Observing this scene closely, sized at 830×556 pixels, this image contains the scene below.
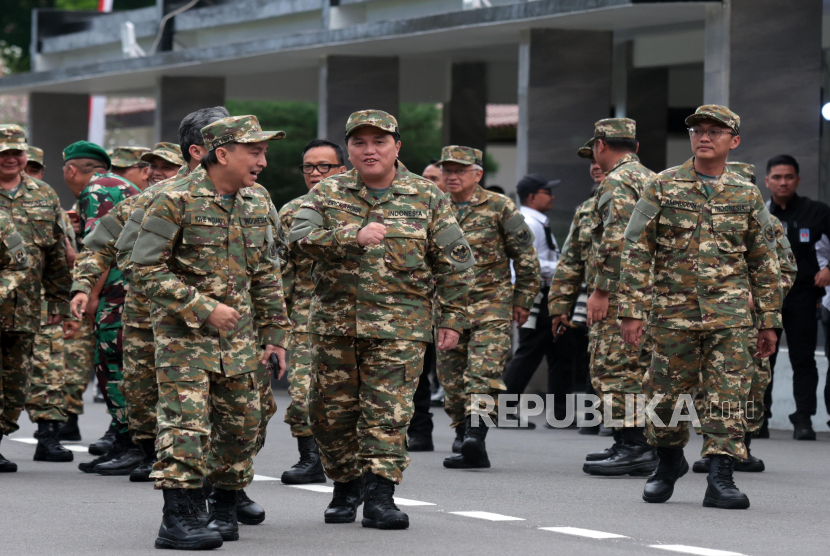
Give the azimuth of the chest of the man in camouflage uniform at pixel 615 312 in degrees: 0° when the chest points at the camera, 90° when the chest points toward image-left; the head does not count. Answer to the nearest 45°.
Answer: approximately 90°

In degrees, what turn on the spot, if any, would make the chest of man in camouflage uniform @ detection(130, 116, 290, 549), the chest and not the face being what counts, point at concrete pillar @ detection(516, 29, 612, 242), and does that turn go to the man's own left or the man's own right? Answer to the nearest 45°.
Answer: approximately 90° to the man's own left

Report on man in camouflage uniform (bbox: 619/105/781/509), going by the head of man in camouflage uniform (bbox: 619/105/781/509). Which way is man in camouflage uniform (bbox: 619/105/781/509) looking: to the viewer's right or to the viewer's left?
to the viewer's left

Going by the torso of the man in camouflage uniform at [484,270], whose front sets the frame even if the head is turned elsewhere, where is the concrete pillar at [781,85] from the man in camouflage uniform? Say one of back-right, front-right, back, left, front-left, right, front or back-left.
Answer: back

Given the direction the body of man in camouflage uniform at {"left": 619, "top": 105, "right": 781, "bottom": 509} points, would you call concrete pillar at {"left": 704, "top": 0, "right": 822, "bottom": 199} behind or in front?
behind

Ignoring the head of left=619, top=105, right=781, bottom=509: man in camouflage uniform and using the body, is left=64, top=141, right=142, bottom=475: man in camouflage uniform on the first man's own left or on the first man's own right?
on the first man's own right

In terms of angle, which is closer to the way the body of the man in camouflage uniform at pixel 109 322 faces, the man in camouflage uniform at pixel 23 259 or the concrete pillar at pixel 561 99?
the man in camouflage uniform

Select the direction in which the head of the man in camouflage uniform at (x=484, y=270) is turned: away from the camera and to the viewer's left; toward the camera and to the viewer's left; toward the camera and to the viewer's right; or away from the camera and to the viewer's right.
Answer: toward the camera and to the viewer's left
